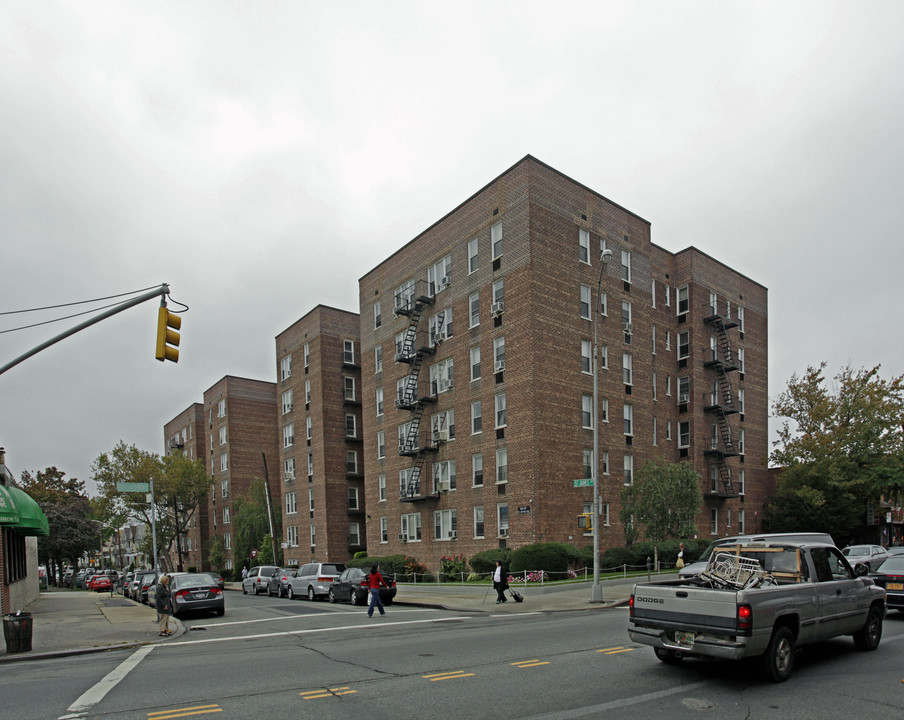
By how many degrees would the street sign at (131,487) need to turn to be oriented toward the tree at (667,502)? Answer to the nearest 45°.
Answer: approximately 90° to its left

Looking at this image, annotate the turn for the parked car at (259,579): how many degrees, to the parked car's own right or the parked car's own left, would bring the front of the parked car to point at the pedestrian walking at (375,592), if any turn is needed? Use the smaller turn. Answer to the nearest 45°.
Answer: approximately 135° to the parked car's own left

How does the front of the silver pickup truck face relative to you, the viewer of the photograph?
facing away from the viewer and to the right of the viewer

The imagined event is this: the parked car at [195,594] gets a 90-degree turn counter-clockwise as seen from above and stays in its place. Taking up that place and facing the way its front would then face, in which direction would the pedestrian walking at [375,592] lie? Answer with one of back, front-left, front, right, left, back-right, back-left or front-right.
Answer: back-left

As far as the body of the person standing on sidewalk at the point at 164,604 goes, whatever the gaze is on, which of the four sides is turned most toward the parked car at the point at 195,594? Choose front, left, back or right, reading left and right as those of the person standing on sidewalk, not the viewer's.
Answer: left

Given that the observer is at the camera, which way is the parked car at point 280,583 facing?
facing away from the viewer and to the left of the viewer

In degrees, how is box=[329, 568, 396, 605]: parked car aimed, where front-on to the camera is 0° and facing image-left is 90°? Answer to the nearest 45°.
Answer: approximately 135°
